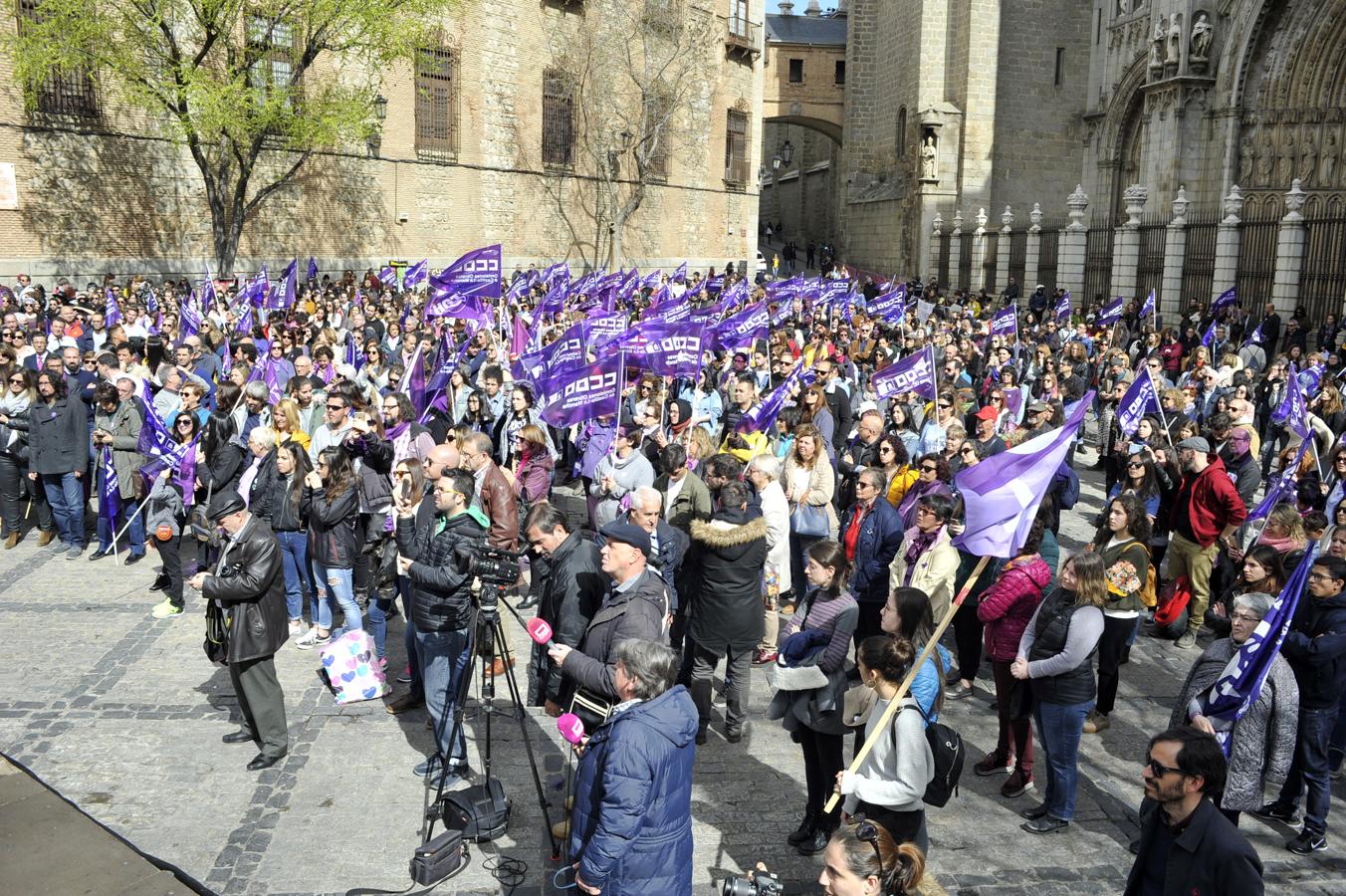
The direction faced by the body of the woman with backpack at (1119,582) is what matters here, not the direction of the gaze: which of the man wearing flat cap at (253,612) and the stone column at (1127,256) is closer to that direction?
the man wearing flat cap

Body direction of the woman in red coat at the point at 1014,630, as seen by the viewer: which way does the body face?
to the viewer's left

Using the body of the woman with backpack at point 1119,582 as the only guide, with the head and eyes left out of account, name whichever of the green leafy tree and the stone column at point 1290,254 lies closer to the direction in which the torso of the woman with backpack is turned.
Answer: the green leafy tree

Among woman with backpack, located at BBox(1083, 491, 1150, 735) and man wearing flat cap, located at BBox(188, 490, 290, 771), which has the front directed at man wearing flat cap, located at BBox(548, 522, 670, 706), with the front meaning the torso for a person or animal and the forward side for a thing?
the woman with backpack

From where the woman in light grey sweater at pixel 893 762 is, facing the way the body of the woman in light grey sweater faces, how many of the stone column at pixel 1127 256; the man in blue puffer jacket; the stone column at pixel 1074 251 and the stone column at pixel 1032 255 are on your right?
3

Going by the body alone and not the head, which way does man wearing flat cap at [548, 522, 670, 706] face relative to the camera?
to the viewer's left

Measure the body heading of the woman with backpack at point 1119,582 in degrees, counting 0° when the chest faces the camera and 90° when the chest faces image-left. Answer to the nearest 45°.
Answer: approximately 45°

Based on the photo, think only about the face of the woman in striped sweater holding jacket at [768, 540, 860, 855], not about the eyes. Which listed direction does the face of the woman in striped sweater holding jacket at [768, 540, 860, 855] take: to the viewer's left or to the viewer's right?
to the viewer's left
